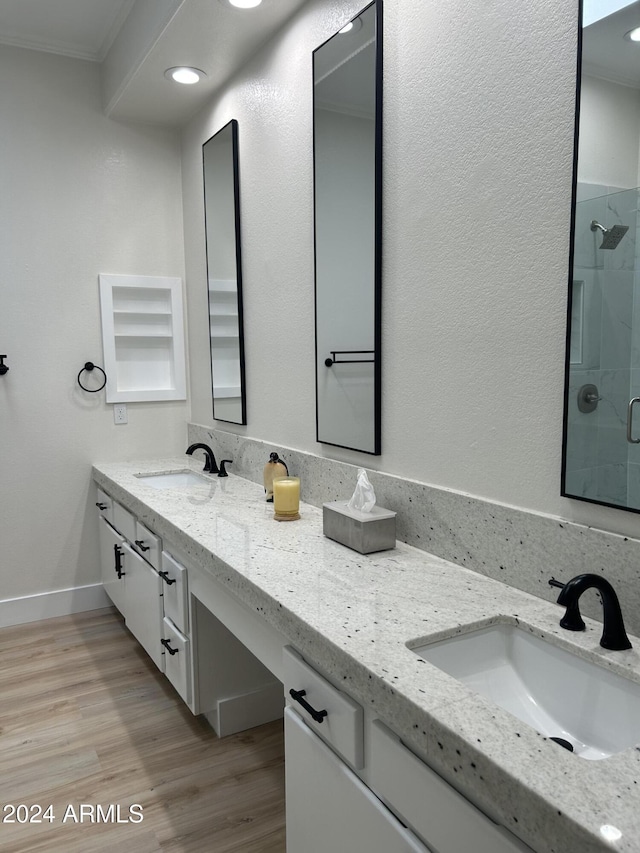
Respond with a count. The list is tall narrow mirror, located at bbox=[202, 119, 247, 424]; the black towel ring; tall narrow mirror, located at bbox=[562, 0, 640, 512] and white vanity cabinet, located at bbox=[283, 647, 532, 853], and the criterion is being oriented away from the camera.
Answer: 0

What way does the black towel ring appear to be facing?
toward the camera

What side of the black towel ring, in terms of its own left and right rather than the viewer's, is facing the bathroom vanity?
front

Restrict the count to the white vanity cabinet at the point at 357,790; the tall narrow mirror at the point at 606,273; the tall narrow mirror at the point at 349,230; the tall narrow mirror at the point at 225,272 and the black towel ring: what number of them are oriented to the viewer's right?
0

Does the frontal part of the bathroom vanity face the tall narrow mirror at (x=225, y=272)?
no

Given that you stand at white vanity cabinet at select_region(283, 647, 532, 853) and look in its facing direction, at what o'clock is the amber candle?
The amber candle is roughly at 4 o'clock from the white vanity cabinet.

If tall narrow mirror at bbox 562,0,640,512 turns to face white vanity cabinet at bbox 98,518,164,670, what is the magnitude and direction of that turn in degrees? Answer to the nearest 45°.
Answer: approximately 90° to its right

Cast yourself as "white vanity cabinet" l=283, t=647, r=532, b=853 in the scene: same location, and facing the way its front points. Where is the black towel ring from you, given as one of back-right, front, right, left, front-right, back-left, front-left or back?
right

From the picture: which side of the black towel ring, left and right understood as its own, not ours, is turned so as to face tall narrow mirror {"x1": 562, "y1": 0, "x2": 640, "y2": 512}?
front

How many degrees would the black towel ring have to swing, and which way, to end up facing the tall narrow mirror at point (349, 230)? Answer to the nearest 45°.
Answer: approximately 45° to its left

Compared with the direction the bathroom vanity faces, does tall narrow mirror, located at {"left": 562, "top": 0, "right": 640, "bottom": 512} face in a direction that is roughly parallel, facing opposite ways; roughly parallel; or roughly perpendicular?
roughly parallel

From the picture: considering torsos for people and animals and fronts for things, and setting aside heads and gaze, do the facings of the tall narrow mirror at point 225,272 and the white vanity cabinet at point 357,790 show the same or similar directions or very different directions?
same or similar directions

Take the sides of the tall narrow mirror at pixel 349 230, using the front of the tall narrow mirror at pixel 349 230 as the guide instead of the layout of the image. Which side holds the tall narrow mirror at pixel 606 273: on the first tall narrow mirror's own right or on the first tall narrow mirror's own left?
on the first tall narrow mirror's own left

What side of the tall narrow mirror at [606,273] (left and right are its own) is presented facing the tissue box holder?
right

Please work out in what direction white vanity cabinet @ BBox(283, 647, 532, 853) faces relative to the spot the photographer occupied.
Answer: facing the viewer and to the left of the viewer

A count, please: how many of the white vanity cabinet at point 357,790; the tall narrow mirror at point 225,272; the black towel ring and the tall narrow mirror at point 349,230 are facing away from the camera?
0

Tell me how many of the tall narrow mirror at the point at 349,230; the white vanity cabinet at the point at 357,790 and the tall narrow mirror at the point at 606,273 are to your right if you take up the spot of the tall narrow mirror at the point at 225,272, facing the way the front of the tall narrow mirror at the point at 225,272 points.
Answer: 0
